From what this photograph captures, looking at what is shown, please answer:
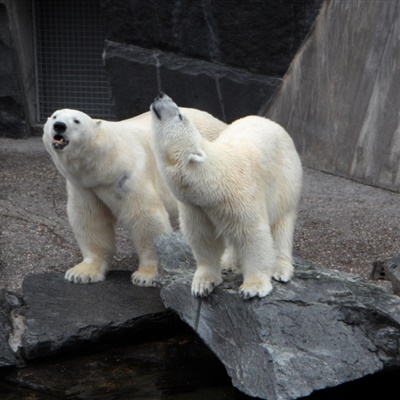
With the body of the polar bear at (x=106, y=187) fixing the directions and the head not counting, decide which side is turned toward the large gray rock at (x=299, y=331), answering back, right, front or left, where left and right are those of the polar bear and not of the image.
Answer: left

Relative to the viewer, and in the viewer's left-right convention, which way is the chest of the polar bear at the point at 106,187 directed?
facing the viewer and to the left of the viewer

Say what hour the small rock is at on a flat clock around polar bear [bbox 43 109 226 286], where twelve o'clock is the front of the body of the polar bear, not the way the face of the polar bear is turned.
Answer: The small rock is roughly at 8 o'clock from the polar bear.

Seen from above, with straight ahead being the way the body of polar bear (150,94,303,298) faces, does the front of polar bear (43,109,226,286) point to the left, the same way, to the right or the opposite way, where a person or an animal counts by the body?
the same way

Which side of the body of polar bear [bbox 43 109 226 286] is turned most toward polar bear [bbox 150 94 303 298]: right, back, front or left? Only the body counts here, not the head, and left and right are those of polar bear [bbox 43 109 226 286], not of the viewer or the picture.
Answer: left

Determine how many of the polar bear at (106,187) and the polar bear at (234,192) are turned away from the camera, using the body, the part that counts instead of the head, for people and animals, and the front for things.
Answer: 0
